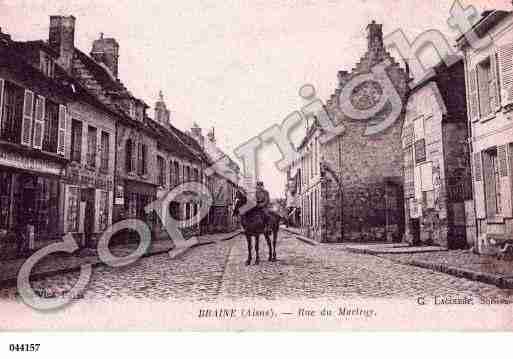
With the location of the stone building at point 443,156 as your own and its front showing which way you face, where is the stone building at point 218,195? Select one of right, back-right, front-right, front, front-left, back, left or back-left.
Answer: right

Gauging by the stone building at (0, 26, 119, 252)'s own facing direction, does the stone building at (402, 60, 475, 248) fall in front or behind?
in front

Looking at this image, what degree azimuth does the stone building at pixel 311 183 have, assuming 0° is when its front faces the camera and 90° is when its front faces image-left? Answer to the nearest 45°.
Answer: approximately 45°

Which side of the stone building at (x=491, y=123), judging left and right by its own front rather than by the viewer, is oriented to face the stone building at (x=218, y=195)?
right

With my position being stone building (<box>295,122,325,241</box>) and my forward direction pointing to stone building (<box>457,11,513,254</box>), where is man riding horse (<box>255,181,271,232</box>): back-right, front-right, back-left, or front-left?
front-right

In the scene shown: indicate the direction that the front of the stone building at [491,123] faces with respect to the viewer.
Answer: facing the viewer and to the left of the viewer

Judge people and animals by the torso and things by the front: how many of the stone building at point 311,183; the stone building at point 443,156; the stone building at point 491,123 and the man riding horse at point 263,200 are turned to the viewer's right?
0

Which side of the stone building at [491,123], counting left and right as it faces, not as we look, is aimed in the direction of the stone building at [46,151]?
front

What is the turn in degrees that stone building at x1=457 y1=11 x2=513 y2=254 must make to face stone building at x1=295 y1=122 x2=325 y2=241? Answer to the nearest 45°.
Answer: approximately 90° to its right

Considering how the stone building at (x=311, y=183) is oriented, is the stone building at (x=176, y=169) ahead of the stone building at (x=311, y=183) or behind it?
ahead

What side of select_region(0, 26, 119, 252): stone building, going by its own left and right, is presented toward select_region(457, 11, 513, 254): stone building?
front

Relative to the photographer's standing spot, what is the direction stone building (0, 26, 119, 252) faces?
facing the viewer and to the right of the viewer

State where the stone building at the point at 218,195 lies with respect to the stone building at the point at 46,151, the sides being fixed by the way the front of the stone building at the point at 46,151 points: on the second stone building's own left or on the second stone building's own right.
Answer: on the second stone building's own left

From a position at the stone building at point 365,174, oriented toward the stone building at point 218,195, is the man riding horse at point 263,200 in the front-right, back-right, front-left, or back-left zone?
back-left

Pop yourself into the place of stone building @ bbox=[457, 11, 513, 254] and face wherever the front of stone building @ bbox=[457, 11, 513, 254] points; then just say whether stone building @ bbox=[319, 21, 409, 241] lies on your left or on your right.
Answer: on your right
